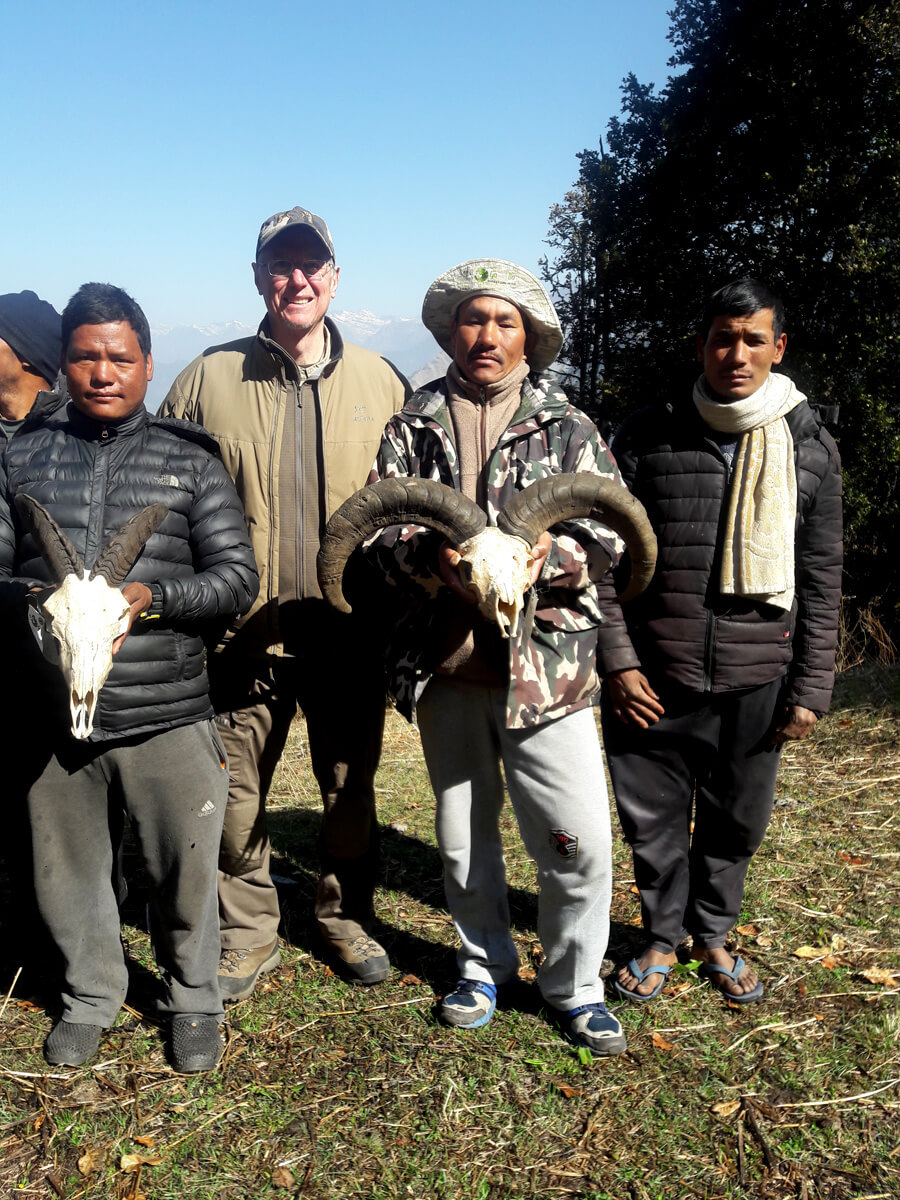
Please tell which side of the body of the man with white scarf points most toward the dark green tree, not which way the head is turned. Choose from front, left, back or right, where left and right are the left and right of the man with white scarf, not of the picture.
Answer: back

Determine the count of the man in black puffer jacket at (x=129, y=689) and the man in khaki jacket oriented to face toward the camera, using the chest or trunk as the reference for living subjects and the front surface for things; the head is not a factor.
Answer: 2

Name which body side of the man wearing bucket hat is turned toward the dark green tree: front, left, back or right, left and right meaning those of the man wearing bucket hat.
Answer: back

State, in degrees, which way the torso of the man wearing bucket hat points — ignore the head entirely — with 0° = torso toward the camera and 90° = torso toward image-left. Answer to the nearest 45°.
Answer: approximately 0°

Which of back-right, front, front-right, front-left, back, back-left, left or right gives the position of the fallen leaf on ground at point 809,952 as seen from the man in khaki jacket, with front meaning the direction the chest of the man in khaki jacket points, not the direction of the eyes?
left

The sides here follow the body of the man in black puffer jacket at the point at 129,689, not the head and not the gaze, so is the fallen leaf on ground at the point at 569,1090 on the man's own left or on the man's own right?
on the man's own left

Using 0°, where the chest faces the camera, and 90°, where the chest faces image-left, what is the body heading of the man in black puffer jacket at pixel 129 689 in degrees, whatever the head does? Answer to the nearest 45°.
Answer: approximately 0°
